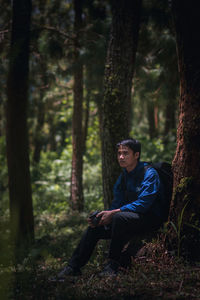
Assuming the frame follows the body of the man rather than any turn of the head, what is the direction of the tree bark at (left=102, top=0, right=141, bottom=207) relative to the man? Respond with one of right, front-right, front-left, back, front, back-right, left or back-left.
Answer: back-right

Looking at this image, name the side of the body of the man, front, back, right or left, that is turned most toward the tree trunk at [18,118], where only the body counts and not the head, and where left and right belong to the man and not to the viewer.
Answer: right

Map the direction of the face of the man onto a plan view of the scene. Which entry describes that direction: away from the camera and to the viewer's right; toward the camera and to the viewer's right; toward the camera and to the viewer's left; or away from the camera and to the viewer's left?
toward the camera and to the viewer's left

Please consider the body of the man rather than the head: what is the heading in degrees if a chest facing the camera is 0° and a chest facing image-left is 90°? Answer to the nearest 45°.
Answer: approximately 45°

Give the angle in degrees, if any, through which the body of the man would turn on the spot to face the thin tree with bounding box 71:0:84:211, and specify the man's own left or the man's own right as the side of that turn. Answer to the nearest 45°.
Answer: approximately 135° to the man's own right
